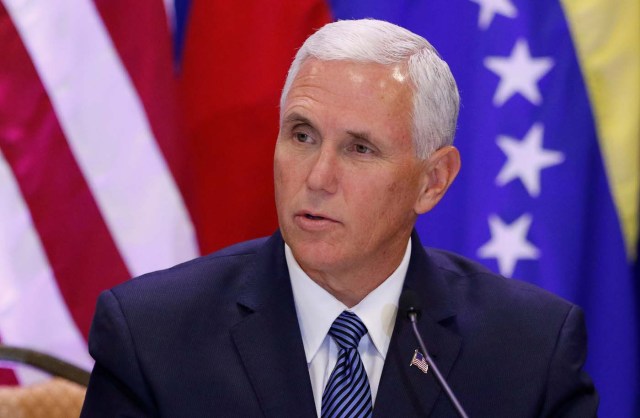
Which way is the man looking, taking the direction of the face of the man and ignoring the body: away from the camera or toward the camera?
toward the camera

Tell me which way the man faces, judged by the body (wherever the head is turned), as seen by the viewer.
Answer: toward the camera

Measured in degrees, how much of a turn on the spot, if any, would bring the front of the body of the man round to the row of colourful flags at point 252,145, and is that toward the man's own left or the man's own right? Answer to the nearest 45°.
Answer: approximately 180°
